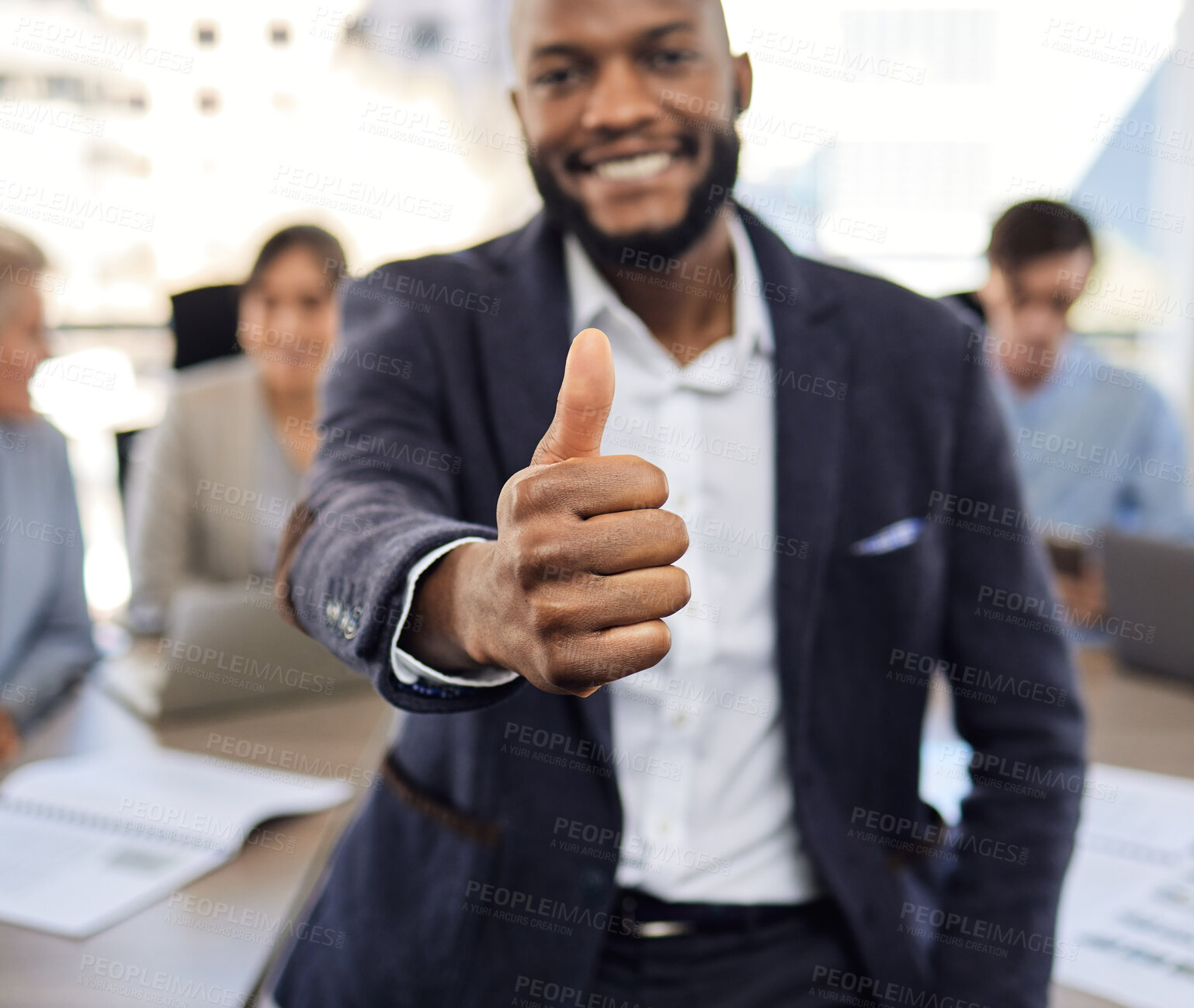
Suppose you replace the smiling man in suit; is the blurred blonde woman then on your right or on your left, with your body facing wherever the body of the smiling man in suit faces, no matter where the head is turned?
on your right

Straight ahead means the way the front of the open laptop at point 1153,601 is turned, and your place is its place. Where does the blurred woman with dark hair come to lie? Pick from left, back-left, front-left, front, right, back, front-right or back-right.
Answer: back-left

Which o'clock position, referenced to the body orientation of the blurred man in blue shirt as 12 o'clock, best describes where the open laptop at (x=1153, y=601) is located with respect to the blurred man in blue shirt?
The open laptop is roughly at 10 o'clock from the blurred man in blue shirt.

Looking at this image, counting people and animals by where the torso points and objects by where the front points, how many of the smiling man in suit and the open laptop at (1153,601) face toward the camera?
1

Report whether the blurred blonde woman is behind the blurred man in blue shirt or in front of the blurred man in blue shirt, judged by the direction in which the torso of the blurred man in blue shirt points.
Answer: in front

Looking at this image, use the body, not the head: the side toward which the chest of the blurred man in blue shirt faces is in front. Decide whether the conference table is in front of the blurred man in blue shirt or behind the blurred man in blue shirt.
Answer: in front

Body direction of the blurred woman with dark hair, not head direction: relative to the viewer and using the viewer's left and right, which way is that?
facing the viewer and to the right of the viewer

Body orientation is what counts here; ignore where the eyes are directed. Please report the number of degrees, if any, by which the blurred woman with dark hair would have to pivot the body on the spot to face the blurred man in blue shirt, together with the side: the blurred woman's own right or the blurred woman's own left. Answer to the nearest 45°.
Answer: approximately 45° to the blurred woman's own left

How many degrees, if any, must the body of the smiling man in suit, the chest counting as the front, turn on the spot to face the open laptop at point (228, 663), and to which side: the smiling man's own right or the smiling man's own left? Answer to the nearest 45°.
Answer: approximately 135° to the smiling man's own right

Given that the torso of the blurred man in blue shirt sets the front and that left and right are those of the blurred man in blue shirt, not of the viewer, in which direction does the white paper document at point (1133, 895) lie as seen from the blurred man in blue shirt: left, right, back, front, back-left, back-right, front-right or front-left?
front-left
